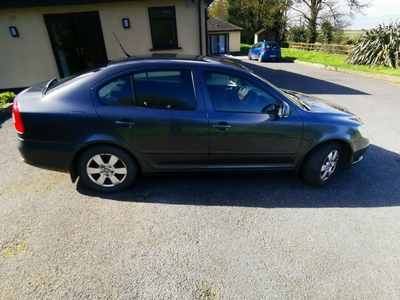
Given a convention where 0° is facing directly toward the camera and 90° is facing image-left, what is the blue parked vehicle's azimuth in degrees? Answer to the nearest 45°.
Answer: approximately 135°

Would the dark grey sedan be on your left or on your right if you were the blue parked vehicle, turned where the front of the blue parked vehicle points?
on your left

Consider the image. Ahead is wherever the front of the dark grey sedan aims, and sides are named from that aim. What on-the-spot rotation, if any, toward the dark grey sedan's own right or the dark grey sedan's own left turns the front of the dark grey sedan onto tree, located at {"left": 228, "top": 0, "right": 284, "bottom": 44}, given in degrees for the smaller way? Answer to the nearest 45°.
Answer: approximately 90° to the dark grey sedan's own left

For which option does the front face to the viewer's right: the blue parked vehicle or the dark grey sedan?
the dark grey sedan

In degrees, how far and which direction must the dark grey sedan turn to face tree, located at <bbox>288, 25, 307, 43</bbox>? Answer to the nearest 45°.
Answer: approximately 45° to its left

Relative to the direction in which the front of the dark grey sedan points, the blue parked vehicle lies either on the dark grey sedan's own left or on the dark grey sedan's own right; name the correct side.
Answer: on the dark grey sedan's own left

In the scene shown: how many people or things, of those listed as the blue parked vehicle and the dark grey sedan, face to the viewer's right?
1

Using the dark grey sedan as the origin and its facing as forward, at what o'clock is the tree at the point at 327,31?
The tree is roughly at 10 o'clock from the dark grey sedan.

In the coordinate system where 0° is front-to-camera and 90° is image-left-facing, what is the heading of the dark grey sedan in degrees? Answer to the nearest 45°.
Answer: approximately 270°

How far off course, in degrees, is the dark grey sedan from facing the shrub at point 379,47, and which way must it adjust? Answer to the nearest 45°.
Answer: approximately 45° to its left
